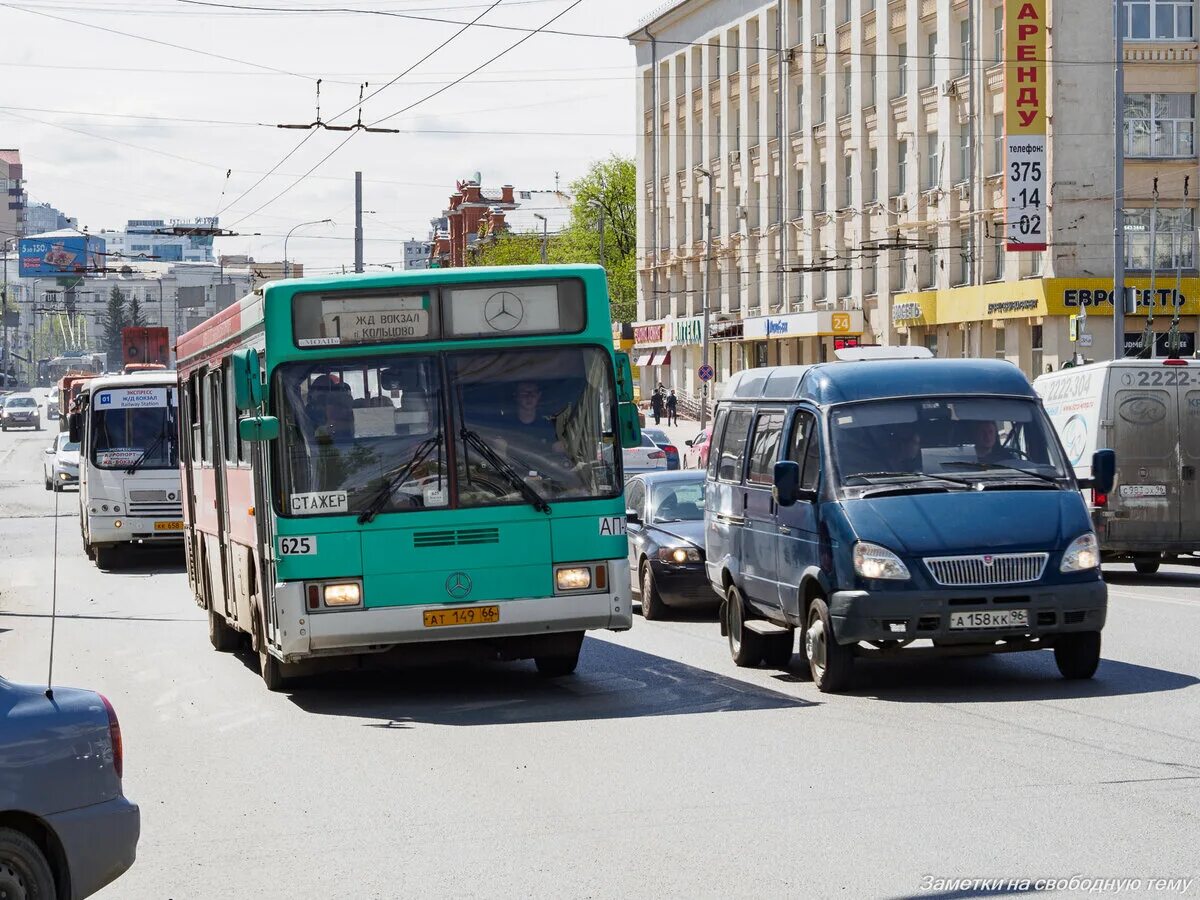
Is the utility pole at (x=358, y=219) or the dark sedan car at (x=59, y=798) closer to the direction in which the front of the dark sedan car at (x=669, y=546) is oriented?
the dark sedan car

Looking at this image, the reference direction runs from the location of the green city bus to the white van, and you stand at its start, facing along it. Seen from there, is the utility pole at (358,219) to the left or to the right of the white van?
left

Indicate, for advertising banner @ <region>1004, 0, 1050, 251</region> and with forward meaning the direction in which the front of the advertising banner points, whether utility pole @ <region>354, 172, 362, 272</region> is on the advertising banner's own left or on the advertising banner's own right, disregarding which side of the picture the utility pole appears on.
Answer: on the advertising banner's own right

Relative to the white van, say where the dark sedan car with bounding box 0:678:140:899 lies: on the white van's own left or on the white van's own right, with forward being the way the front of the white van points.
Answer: on the white van's own left

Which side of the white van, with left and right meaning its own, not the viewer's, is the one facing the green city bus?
left

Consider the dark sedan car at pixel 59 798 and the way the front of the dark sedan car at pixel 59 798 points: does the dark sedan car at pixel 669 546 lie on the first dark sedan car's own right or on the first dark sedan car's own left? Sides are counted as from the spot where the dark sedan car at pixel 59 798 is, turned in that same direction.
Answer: on the first dark sedan car's own right

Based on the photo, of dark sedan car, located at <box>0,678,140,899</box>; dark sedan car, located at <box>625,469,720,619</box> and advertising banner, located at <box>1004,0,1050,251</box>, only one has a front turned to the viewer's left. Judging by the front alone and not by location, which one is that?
dark sedan car, located at <box>0,678,140,899</box>

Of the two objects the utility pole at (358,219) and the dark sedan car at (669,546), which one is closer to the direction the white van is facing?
the utility pole

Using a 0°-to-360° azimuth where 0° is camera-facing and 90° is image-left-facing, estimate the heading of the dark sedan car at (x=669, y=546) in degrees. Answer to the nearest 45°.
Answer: approximately 315°

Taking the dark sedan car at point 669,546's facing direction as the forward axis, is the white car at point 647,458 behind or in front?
behind

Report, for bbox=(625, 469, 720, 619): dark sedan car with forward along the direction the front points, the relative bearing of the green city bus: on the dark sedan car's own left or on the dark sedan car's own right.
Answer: on the dark sedan car's own right

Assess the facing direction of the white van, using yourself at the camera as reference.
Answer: facing away from the viewer and to the left of the viewer
